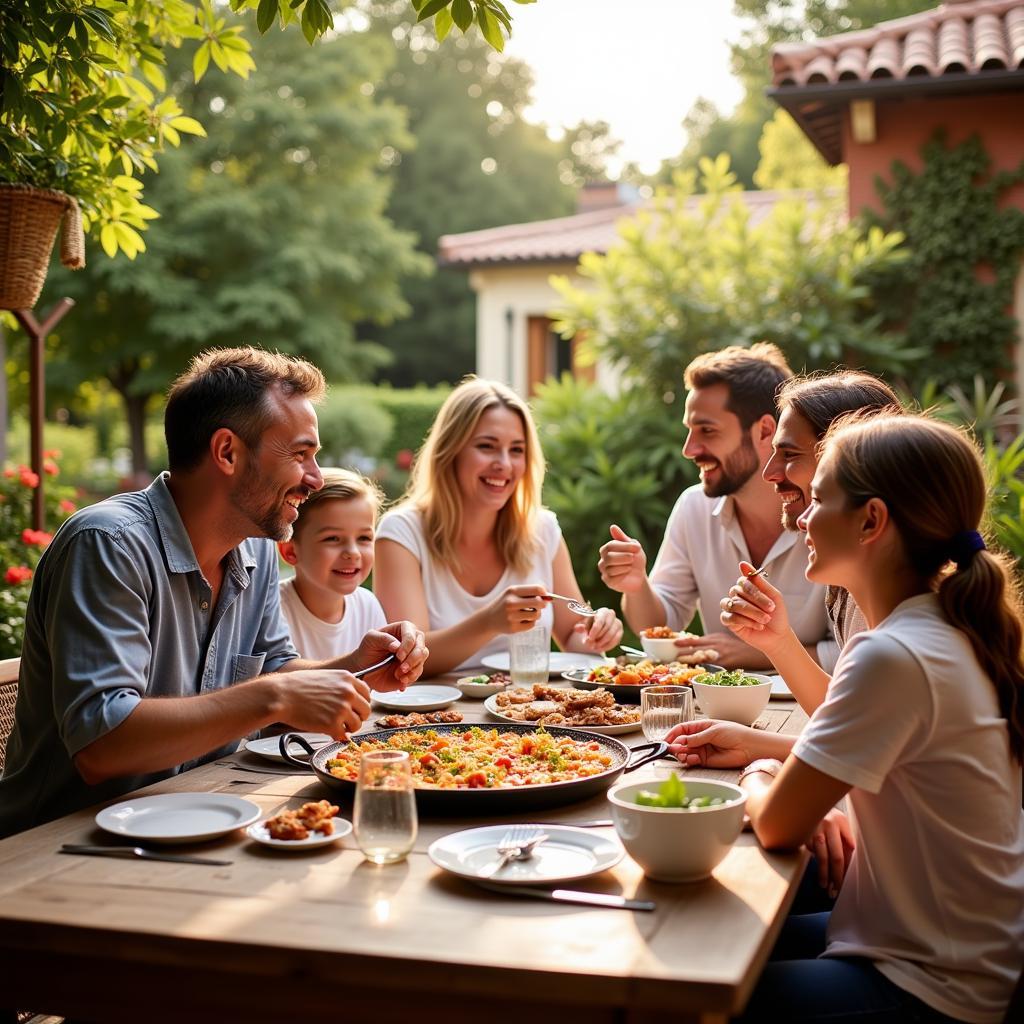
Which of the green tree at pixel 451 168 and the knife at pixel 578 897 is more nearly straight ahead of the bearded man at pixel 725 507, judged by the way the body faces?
the knife

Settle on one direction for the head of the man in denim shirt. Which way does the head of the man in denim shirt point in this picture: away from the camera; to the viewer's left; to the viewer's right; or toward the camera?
to the viewer's right

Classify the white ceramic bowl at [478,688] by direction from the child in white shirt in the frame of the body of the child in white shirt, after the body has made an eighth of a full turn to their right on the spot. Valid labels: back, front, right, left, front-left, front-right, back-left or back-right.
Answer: front-left

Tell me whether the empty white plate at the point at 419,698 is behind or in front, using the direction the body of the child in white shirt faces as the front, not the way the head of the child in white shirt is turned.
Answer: in front

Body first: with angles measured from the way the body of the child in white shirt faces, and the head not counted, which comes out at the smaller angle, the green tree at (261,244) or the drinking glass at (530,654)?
the drinking glass

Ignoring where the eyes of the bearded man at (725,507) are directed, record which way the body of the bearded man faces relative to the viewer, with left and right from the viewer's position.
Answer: facing the viewer and to the left of the viewer

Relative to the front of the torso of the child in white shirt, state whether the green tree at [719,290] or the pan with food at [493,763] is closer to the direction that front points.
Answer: the pan with food

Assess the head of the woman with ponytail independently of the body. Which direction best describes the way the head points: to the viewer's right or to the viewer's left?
to the viewer's left

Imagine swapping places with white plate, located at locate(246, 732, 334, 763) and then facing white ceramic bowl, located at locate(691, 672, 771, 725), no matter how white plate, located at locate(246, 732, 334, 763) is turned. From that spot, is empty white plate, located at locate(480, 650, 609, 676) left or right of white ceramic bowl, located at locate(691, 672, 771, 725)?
left

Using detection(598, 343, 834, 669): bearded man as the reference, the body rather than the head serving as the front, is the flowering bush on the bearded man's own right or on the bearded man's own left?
on the bearded man's own right

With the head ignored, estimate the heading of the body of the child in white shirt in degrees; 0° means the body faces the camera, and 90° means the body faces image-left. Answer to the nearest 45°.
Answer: approximately 315°

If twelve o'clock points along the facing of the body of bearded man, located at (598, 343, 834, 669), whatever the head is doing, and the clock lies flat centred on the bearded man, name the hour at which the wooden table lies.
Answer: The wooden table is roughly at 11 o'clock from the bearded man.

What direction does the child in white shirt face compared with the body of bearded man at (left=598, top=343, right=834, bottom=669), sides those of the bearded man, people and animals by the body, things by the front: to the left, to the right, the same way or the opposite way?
to the left

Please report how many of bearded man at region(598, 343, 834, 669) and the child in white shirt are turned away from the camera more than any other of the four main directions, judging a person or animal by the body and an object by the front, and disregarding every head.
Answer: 0

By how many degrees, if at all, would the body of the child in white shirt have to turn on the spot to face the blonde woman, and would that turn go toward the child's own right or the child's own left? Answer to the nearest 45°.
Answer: approximately 90° to the child's own left
